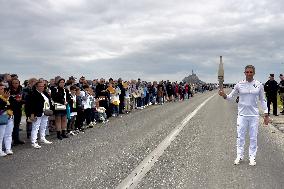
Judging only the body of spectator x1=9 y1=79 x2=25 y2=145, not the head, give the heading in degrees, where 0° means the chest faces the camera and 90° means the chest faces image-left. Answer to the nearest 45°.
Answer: approximately 315°

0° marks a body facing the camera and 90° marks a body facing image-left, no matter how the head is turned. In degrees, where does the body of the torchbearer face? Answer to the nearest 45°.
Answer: approximately 0°

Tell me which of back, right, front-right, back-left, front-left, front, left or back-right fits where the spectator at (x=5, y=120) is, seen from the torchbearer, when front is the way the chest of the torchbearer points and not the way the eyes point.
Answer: right

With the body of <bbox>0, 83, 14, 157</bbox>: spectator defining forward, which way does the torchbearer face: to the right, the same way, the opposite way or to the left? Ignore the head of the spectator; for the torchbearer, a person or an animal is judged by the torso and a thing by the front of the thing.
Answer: to the right

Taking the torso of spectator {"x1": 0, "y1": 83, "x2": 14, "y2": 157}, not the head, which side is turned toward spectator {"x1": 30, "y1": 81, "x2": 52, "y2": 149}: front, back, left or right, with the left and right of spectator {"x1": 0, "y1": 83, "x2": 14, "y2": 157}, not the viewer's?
left

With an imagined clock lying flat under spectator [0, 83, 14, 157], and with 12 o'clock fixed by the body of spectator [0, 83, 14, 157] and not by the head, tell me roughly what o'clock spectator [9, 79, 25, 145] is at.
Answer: spectator [9, 79, 25, 145] is roughly at 8 o'clock from spectator [0, 83, 14, 157].

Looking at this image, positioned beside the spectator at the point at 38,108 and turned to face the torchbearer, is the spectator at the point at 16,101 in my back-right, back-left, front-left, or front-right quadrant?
back-right

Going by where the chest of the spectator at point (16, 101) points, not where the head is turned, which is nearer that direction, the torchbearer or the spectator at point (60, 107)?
the torchbearer

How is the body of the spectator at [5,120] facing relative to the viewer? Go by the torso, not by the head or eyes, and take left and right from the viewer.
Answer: facing the viewer and to the right of the viewer
